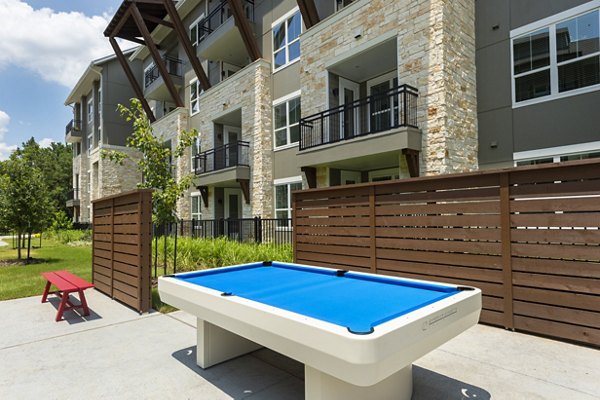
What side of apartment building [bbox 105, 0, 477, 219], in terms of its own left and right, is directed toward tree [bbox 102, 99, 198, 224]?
front

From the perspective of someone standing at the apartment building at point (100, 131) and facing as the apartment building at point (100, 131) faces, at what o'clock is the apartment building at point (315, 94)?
the apartment building at point (315, 94) is roughly at 10 o'clock from the apartment building at point (100, 131).

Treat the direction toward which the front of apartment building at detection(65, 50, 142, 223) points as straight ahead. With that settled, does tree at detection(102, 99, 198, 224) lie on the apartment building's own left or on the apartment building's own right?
on the apartment building's own left

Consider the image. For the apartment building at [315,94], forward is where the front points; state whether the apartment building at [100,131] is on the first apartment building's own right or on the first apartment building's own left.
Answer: on the first apartment building's own right

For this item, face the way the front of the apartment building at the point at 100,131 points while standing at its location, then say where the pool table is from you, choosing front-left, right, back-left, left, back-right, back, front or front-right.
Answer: front-left

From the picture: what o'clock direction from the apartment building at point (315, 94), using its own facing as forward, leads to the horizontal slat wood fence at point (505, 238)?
The horizontal slat wood fence is roughly at 10 o'clock from the apartment building.

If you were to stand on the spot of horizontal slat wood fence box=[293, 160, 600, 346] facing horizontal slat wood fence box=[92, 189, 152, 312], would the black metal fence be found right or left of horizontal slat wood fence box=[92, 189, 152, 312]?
right

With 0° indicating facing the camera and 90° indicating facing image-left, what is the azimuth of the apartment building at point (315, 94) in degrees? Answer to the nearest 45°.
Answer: approximately 45°

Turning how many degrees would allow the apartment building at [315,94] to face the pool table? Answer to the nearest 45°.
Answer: approximately 45° to its left

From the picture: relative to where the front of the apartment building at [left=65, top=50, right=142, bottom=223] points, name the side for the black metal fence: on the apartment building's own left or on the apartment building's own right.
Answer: on the apartment building's own left

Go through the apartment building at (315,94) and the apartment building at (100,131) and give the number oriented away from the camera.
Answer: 0
